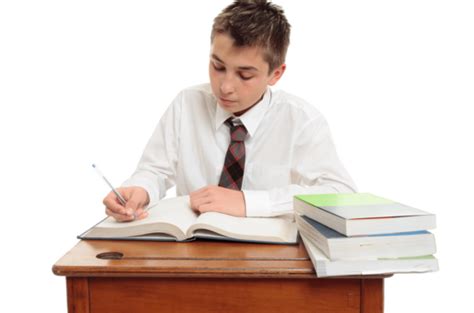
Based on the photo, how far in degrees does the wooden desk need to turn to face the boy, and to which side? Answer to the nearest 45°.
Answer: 0° — it already faces them

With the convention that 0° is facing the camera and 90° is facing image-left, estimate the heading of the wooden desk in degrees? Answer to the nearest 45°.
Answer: approximately 180°
